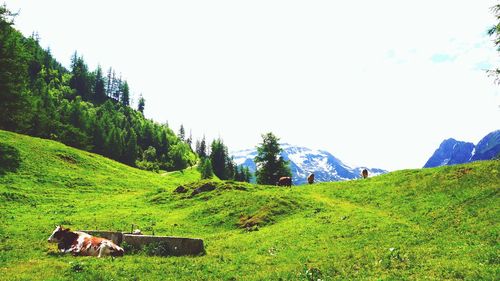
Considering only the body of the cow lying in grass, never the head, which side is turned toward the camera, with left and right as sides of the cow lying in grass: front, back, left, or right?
left

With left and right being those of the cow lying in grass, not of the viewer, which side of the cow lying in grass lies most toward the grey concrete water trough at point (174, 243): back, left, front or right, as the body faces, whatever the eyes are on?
back
